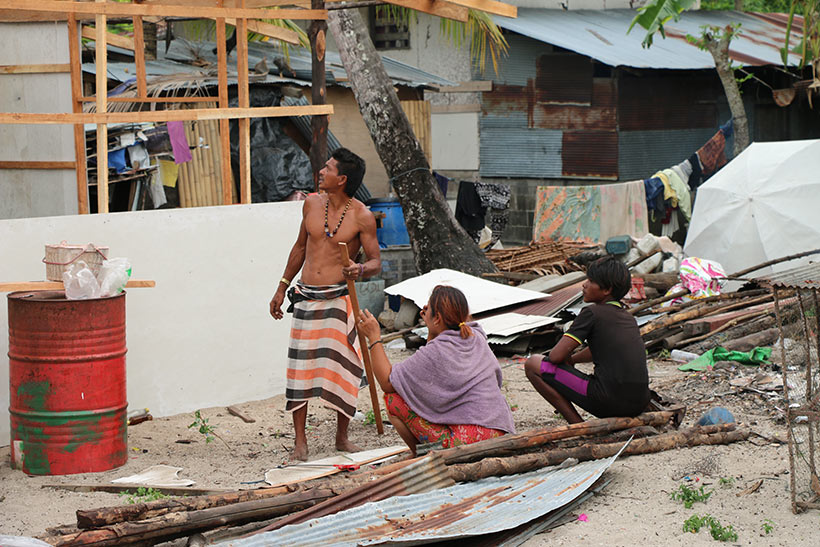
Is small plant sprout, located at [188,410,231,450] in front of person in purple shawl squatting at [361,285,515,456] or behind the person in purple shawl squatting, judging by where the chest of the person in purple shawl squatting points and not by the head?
in front

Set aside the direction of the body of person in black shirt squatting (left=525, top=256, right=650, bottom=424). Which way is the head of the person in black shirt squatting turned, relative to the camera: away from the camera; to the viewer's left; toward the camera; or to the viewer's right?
to the viewer's left

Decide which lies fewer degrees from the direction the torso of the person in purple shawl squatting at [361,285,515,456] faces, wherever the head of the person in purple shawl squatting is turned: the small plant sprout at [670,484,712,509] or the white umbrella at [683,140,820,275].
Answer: the white umbrella

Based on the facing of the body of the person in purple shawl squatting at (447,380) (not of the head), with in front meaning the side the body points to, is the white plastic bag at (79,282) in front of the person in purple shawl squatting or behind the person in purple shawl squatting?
in front

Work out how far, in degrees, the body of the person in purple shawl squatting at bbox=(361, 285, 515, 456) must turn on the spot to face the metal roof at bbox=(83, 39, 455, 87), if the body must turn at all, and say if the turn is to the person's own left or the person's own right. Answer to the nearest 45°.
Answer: approximately 45° to the person's own right

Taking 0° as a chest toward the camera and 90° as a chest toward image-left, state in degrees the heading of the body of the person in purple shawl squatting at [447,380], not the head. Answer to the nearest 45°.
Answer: approximately 135°

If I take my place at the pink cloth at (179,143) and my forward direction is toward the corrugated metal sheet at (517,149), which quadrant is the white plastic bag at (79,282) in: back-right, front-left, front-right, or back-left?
back-right

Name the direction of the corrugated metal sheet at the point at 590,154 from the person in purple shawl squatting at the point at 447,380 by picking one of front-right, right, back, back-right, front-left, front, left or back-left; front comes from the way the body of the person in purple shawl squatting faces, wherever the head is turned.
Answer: front-right

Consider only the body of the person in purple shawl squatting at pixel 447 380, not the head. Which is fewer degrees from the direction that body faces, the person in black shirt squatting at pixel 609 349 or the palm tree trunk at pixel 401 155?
the palm tree trunk

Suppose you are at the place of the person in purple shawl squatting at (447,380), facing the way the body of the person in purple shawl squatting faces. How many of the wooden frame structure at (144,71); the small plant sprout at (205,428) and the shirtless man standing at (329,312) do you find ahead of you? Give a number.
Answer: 3

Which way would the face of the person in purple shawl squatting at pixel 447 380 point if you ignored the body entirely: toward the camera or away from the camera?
away from the camera

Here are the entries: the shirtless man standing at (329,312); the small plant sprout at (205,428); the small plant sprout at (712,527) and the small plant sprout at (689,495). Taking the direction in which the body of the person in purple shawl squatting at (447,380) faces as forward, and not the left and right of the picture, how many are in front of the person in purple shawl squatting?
2
